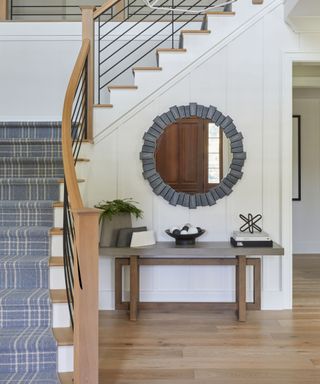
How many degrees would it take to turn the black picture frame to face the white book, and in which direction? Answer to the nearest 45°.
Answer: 0° — it already faces it

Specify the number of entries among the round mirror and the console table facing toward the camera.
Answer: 2

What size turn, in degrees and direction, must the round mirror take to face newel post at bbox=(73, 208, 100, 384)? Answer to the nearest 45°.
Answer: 0° — it already faces it

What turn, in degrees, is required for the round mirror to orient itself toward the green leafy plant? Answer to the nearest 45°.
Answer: approximately 45° to its right

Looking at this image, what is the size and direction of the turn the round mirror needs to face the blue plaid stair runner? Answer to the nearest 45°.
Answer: approximately 45° to its right

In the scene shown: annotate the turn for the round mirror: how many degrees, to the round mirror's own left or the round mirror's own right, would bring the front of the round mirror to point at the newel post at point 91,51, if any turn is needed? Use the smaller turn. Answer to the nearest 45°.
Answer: approximately 90° to the round mirror's own right

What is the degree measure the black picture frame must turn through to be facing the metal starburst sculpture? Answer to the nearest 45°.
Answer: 0° — it already faces it
